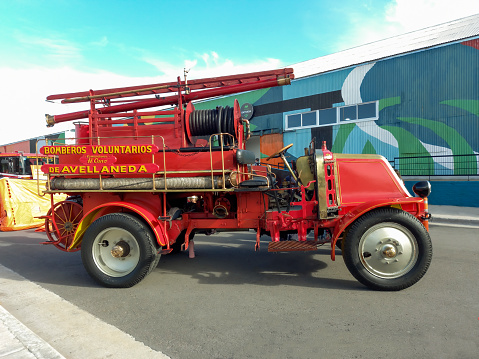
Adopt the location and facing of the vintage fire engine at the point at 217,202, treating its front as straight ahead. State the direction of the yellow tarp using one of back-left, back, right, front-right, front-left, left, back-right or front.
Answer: back-left

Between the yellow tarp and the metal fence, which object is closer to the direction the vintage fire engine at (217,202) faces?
the metal fence

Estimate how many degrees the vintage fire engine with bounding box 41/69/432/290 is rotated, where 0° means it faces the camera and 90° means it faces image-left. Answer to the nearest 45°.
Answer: approximately 270°

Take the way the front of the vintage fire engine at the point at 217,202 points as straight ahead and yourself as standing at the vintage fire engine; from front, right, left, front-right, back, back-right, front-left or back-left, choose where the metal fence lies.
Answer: front-left
